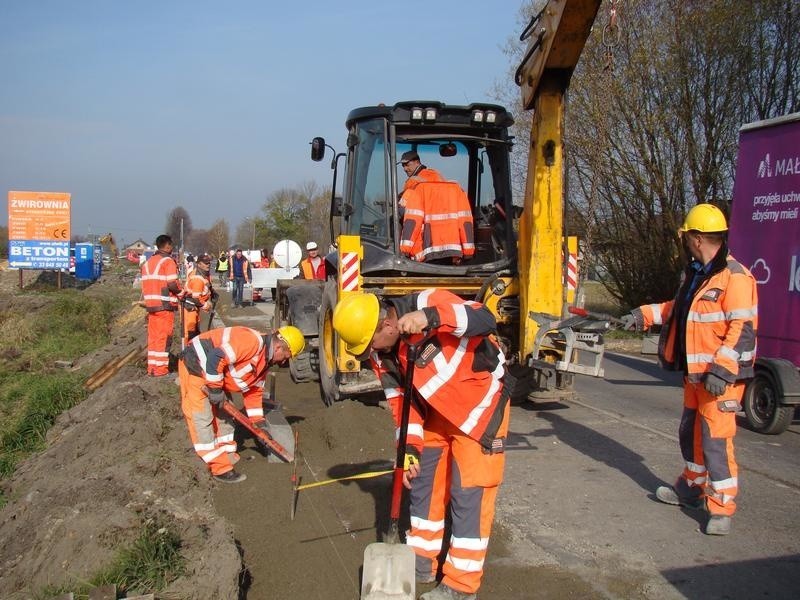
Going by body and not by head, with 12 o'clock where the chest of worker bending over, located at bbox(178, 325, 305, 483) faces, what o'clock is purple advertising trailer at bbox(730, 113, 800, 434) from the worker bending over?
The purple advertising trailer is roughly at 12 o'clock from the worker bending over.

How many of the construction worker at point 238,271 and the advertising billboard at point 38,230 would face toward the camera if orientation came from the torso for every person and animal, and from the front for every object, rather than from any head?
2

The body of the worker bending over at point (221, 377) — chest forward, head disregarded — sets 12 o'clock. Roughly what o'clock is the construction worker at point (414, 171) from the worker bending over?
The construction worker is roughly at 11 o'clock from the worker bending over.

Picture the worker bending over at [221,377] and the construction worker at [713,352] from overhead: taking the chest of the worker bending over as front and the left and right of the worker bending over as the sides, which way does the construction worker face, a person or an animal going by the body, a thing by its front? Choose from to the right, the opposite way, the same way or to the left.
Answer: the opposite way

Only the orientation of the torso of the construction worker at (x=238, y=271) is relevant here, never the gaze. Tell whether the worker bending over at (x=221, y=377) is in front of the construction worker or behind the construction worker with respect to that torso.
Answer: in front

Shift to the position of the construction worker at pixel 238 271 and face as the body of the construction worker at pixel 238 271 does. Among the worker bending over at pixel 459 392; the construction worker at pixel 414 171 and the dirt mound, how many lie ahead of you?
3

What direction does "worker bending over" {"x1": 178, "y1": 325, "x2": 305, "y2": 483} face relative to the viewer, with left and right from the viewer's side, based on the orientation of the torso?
facing to the right of the viewer

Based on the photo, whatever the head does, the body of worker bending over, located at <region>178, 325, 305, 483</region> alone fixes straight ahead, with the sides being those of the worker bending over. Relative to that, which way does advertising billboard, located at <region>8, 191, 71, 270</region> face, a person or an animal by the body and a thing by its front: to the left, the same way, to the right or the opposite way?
to the right

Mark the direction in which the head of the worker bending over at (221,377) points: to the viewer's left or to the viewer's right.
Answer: to the viewer's right

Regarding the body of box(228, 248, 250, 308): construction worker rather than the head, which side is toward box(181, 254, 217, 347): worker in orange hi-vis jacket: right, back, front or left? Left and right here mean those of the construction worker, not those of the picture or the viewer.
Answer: front

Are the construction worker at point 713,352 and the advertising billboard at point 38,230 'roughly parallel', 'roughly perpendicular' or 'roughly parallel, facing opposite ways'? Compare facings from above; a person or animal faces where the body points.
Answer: roughly perpendicular

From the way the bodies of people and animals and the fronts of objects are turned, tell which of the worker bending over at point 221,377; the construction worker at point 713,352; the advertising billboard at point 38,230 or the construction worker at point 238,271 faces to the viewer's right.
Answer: the worker bending over

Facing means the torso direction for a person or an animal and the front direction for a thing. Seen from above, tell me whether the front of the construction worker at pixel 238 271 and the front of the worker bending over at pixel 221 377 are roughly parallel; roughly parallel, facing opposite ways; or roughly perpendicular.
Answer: roughly perpendicular

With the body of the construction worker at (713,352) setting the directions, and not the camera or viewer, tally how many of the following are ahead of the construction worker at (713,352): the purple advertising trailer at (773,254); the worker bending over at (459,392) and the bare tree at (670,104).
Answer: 1

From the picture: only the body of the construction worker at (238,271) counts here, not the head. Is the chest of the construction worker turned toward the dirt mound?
yes

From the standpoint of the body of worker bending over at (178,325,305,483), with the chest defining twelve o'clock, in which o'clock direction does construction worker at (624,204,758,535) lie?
The construction worker is roughly at 1 o'clock from the worker bending over.

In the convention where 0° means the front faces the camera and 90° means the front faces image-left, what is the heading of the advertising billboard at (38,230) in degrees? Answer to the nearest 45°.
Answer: approximately 0°
